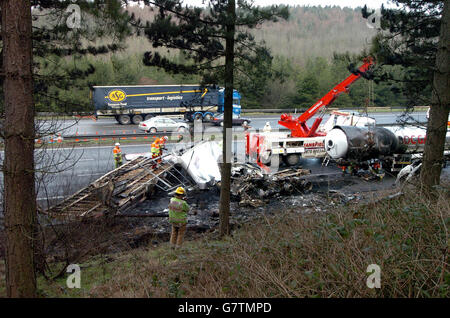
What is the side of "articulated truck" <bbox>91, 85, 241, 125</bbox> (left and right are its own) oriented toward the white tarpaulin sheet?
right

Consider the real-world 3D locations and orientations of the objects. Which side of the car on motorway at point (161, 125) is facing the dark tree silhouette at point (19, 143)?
right

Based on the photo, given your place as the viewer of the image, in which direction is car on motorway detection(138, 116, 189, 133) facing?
facing to the right of the viewer

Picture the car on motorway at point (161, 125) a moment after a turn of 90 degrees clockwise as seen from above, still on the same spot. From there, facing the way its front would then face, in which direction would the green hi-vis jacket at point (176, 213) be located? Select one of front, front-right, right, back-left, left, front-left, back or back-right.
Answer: front

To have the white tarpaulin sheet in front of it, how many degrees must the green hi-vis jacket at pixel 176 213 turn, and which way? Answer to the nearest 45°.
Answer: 0° — it already faces it

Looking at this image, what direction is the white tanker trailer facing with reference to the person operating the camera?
facing the viewer and to the left of the viewer

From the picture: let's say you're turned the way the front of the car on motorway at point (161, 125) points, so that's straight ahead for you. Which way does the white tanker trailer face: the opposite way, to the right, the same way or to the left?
the opposite way

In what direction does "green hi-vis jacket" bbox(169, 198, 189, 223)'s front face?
away from the camera

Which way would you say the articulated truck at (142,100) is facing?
to the viewer's right

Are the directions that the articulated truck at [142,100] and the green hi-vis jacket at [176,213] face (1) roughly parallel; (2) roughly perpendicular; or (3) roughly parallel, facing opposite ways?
roughly perpendicular

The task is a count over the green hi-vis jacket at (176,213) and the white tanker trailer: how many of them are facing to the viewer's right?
0
